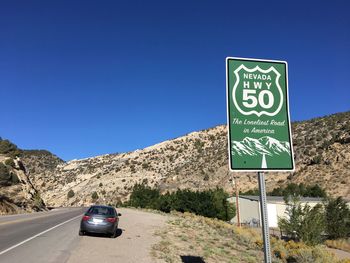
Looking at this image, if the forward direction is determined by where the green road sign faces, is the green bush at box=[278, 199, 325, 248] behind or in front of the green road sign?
behind

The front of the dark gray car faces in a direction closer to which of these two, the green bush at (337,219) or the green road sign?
the green bush

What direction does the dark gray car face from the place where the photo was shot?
facing away from the viewer

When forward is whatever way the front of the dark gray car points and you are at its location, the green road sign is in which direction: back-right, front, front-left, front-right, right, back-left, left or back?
back

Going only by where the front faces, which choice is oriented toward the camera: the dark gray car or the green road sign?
the green road sign

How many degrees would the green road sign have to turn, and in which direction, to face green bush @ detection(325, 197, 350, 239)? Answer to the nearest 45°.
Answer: approximately 180°

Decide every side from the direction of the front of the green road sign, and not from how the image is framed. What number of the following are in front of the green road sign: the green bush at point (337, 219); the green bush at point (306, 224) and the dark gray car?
0

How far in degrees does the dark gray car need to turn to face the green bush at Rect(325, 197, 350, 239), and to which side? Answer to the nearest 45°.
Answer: approximately 45° to its right

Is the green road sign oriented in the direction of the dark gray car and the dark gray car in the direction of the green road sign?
no

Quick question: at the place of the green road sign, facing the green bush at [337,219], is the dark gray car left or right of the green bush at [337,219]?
left

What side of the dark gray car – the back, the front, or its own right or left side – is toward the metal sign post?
back

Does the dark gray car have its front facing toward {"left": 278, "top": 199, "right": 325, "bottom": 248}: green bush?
no

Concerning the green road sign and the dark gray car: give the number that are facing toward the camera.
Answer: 1

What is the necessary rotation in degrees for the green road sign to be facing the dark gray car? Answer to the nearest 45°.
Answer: approximately 135° to its right
